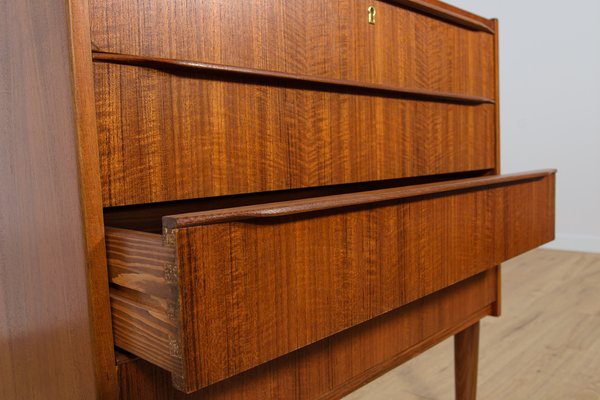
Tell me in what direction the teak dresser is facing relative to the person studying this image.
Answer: facing the viewer and to the right of the viewer
